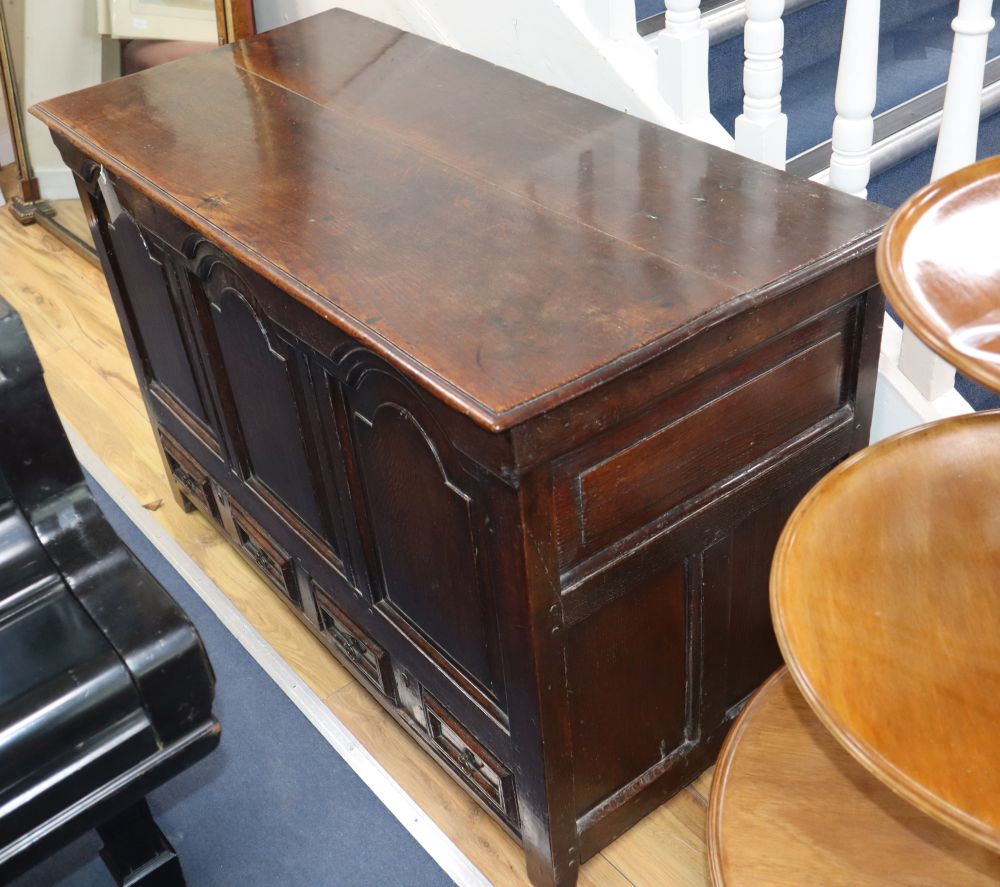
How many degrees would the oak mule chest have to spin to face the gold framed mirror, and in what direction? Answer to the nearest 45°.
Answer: approximately 90° to its right

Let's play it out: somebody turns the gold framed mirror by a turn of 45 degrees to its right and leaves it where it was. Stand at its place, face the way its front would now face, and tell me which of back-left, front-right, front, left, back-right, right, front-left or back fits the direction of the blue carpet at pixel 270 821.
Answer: left

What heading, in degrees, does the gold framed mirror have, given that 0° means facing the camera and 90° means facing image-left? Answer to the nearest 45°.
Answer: approximately 45°

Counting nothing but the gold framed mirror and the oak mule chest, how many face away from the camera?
0

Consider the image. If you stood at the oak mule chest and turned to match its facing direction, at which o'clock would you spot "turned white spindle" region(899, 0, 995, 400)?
The turned white spindle is roughly at 7 o'clock from the oak mule chest.
